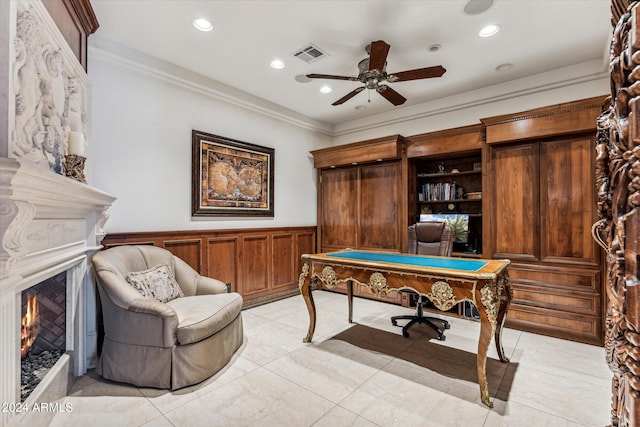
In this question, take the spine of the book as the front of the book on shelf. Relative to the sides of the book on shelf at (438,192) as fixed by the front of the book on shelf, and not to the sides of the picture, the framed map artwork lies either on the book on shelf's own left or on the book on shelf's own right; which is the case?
on the book on shelf's own right

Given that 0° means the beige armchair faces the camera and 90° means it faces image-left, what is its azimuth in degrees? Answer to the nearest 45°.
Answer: approximately 315°

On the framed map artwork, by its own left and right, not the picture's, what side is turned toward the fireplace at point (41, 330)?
right

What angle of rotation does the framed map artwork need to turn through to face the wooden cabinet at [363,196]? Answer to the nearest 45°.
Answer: approximately 45° to its left

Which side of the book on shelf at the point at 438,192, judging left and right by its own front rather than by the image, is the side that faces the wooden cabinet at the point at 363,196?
right

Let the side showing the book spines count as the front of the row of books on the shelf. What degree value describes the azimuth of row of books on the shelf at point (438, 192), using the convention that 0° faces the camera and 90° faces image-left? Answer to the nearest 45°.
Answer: approximately 0°
